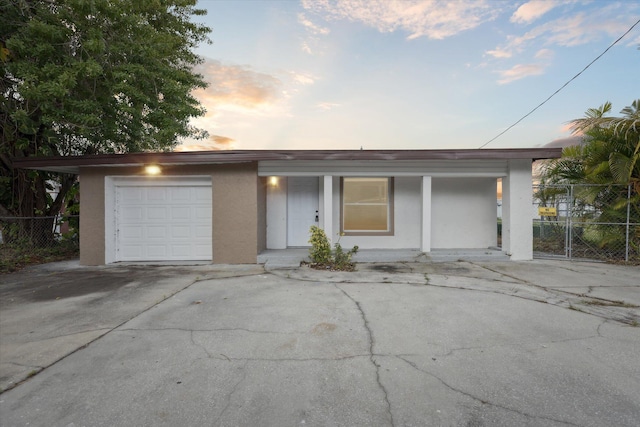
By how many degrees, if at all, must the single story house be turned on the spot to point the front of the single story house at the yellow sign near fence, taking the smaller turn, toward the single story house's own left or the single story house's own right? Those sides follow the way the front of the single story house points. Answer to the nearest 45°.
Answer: approximately 90° to the single story house's own left

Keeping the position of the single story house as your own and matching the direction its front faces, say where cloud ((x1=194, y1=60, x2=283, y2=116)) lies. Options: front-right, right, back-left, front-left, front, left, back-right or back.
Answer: back

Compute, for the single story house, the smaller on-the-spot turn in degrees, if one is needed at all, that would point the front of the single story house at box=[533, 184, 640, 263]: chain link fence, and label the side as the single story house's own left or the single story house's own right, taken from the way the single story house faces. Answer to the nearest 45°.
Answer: approximately 90° to the single story house's own left

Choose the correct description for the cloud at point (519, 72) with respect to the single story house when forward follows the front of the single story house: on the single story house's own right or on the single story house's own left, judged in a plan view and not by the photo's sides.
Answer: on the single story house's own left

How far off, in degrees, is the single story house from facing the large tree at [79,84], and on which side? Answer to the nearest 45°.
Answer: approximately 90° to its right

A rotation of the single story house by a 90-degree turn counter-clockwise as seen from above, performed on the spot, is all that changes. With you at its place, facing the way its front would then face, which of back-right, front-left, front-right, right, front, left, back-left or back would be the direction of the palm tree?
front

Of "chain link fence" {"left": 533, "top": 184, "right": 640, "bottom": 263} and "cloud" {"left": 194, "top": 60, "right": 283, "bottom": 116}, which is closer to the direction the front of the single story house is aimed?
the chain link fence

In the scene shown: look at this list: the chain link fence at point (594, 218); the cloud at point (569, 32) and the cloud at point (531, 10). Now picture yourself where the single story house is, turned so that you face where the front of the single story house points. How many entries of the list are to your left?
3

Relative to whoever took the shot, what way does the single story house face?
facing the viewer

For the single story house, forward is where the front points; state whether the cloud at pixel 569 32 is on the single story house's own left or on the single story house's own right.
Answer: on the single story house's own left
